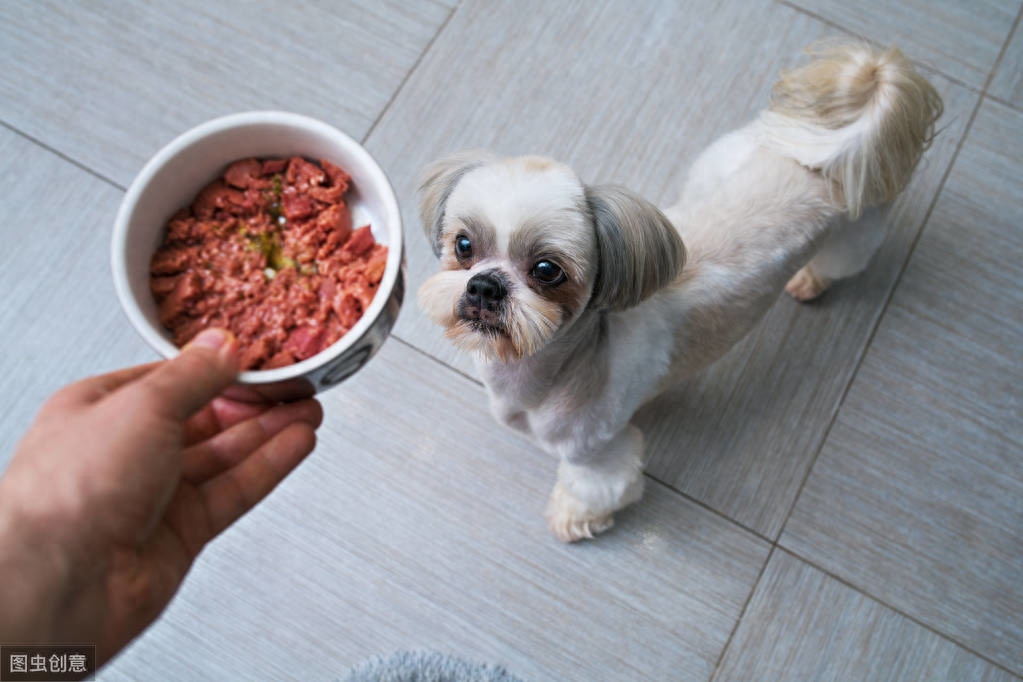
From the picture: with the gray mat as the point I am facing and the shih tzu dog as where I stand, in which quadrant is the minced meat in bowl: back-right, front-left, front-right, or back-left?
front-right

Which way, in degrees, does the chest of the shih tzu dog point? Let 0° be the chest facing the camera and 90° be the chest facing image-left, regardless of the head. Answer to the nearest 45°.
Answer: approximately 45°
